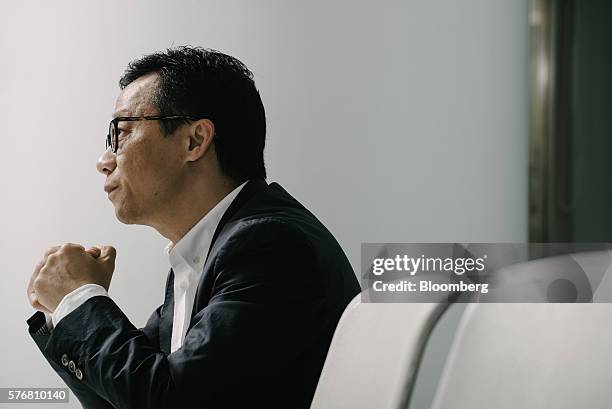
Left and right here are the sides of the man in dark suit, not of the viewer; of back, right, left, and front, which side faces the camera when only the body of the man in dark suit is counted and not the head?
left

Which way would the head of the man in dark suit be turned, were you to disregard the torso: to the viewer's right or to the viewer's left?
to the viewer's left
